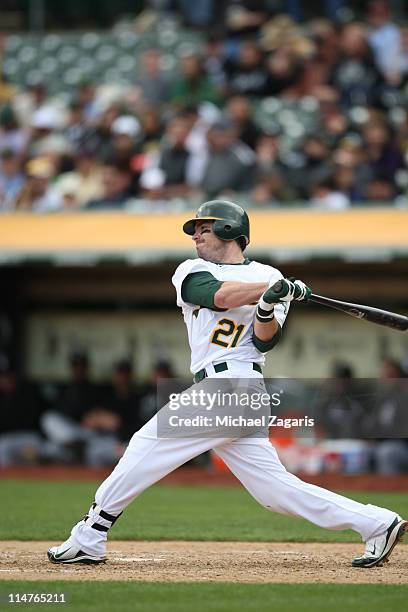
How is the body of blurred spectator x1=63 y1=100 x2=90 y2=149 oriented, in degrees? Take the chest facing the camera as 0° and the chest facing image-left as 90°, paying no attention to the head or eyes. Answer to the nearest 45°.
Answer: approximately 0°

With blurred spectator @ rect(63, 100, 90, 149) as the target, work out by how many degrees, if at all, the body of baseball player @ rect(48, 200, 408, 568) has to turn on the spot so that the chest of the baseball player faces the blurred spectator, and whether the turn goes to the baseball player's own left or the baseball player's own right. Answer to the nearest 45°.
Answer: approximately 135° to the baseball player's own right

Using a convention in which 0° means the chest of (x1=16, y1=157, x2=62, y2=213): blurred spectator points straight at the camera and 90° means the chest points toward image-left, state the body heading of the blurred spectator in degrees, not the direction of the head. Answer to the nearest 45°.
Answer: approximately 0°

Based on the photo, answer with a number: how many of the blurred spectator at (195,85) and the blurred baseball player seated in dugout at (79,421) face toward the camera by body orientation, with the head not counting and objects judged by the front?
2

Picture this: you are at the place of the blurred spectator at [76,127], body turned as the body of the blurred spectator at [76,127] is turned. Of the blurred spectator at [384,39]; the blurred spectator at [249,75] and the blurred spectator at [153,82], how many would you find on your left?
3

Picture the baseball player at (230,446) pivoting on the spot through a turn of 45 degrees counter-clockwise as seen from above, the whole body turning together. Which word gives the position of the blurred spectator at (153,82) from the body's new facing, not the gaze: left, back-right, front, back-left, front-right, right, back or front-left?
back

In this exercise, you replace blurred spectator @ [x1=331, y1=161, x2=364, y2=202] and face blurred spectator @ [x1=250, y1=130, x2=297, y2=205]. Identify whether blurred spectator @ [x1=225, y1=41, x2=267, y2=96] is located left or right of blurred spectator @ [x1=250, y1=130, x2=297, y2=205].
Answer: right
